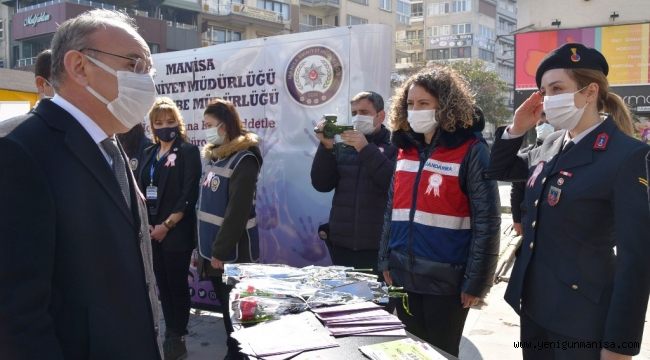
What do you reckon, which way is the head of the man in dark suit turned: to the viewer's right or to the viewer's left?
to the viewer's right

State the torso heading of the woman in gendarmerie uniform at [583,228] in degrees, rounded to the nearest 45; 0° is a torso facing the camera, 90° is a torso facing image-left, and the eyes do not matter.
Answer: approximately 45°

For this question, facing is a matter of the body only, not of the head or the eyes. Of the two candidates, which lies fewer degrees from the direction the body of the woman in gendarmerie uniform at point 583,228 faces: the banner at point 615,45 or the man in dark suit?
the man in dark suit

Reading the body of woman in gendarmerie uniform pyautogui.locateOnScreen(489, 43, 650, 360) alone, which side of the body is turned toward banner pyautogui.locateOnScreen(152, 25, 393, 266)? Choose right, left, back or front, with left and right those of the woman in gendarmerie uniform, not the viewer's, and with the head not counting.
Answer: right

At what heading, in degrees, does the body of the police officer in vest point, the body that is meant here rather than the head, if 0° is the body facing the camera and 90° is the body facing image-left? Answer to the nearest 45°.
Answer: approximately 45°

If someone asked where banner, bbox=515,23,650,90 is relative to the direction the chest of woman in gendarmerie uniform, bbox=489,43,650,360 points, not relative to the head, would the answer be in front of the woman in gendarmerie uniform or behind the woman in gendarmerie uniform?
behind

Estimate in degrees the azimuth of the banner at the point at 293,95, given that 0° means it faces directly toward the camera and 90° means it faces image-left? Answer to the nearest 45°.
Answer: approximately 0°

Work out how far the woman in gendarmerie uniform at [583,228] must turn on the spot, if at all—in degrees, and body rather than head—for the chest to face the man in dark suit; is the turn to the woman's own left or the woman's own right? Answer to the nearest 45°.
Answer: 0° — they already face them
